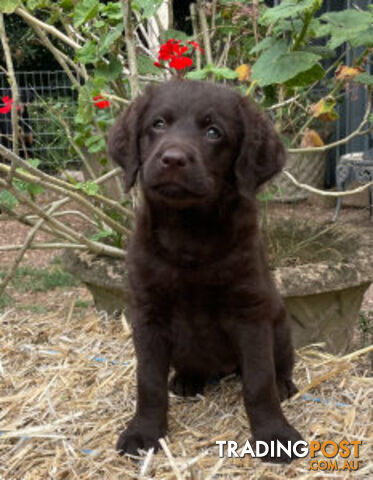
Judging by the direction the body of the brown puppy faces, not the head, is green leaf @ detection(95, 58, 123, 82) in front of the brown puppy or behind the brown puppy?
behind

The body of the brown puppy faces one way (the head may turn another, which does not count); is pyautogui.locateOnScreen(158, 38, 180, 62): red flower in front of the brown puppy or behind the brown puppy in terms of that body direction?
behind

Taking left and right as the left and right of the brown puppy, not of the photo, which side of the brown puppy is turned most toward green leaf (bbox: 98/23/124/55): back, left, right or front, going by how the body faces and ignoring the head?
back

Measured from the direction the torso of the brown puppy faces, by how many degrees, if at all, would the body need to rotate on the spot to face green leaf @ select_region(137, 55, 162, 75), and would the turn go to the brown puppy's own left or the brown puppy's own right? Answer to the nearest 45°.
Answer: approximately 180°

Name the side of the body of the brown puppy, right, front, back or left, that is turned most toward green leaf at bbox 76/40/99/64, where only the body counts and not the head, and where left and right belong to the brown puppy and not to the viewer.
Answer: back

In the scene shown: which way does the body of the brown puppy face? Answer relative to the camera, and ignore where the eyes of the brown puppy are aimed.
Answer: toward the camera

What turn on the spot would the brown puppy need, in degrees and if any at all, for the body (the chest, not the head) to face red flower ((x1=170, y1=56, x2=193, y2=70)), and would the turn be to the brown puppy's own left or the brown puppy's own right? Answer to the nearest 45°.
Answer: approximately 180°

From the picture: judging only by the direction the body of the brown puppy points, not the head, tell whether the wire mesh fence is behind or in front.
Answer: behind
